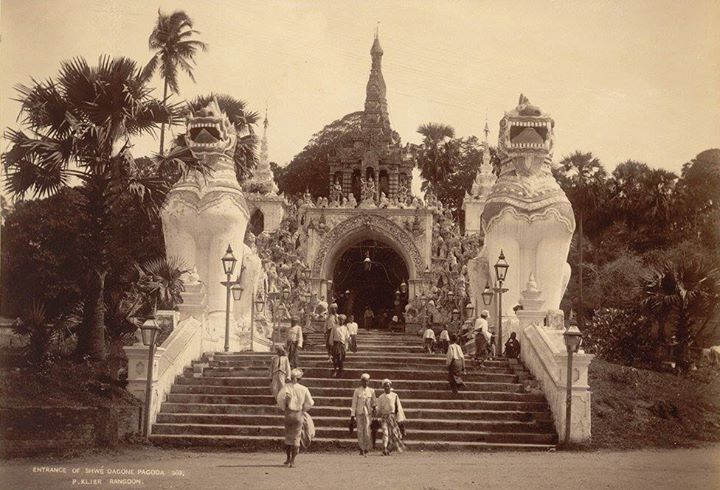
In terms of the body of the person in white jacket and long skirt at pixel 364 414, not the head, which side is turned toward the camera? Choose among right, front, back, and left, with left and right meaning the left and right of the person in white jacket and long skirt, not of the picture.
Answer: front

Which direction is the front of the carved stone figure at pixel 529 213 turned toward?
toward the camera

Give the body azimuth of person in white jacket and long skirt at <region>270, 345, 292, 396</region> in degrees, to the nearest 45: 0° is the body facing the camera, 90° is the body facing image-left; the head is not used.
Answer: approximately 0°

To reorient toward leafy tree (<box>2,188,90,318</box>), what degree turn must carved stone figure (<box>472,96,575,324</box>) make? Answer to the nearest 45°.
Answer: approximately 90° to its right

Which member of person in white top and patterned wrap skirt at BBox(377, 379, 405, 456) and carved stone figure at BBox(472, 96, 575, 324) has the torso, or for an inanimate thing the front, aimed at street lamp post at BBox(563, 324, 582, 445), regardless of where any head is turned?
the carved stone figure

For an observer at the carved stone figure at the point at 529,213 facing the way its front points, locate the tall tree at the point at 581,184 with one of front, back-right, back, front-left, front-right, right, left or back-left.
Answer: back

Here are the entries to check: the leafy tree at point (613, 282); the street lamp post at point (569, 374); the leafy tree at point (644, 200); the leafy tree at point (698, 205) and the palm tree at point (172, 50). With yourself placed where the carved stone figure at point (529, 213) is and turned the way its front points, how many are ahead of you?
1

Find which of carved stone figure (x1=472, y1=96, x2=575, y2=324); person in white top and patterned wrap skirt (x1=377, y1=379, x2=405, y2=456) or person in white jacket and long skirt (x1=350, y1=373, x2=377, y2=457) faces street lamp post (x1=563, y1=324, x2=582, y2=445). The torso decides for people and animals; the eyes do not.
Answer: the carved stone figure

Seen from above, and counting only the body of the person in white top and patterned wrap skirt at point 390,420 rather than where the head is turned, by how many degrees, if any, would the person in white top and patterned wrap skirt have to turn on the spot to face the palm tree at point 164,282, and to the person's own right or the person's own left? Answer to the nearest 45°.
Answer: approximately 135° to the person's own right

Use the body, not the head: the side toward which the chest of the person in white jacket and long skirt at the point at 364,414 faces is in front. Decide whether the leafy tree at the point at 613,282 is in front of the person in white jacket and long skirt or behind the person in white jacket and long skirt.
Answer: behind

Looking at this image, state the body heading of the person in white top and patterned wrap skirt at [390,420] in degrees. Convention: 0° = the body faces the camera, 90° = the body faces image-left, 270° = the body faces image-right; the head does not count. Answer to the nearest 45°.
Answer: approximately 0°

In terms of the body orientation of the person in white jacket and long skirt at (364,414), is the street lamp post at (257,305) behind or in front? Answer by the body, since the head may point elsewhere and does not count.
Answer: behind

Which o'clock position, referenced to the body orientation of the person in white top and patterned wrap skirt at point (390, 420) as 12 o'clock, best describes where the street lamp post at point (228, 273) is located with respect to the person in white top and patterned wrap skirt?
The street lamp post is roughly at 5 o'clock from the person in white top and patterned wrap skirt.

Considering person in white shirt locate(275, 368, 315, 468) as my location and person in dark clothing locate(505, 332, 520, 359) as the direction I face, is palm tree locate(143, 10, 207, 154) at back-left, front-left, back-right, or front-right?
front-left

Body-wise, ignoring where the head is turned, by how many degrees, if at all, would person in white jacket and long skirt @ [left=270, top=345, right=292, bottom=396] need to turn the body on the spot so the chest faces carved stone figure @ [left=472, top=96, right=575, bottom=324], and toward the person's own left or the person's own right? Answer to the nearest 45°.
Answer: approximately 135° to the person's own left

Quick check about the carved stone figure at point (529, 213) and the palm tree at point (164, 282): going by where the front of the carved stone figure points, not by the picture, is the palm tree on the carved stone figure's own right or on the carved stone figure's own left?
on the carved stone figure's own right
